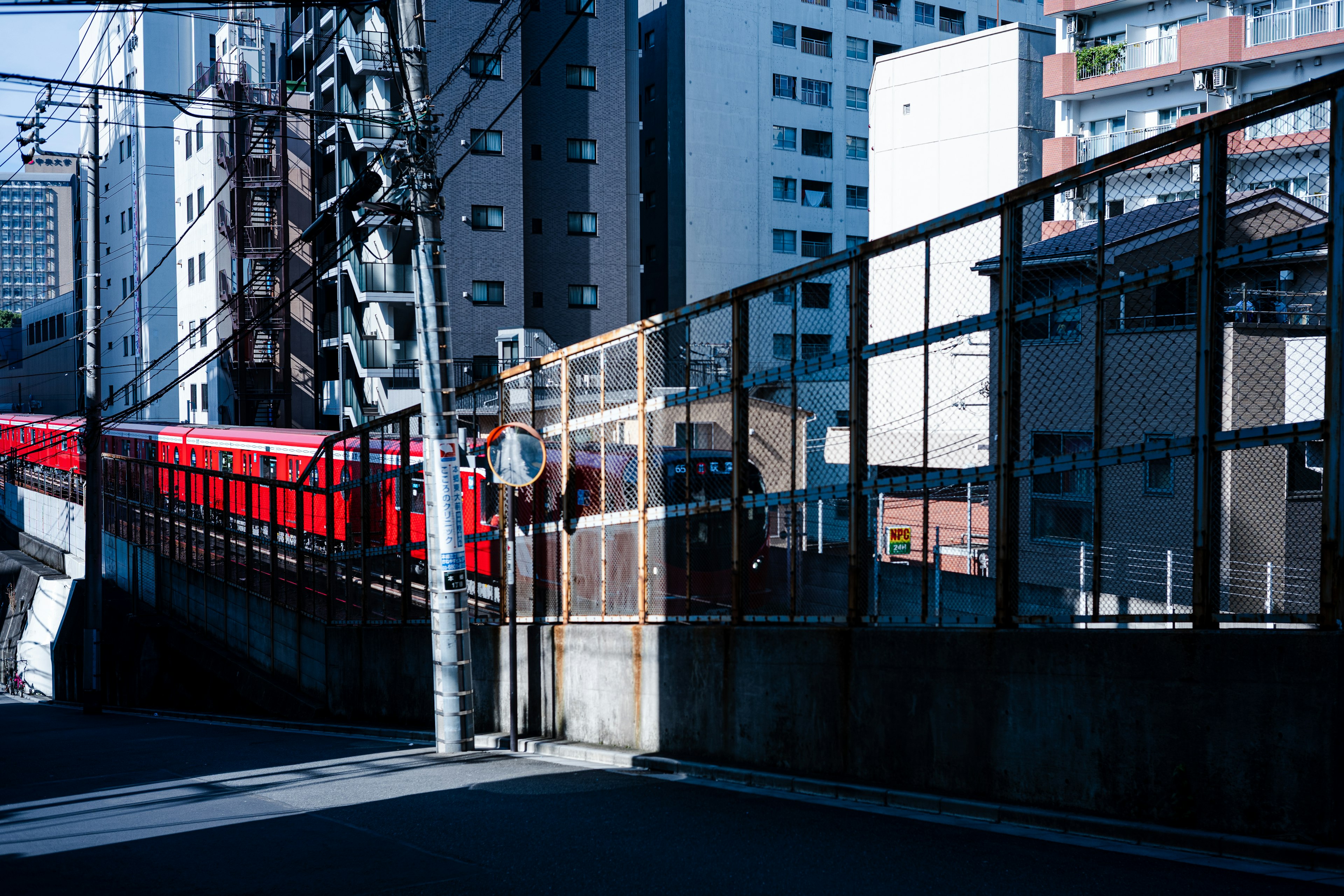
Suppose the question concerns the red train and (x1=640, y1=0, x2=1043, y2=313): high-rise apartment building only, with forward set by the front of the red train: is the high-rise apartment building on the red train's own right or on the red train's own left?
on the red train's own left

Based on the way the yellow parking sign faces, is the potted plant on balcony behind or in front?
behind

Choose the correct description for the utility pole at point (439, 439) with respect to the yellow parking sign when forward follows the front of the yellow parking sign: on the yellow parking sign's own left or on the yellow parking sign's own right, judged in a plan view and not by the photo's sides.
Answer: on the yellow parking sign's own right

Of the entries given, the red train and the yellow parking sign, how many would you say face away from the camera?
0

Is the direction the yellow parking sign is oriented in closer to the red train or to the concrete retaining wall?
the concrete retaining wall

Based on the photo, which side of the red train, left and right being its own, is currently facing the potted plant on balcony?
left

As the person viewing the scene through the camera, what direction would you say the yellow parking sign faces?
facing the viewer

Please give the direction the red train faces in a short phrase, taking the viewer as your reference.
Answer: facing the viewer and to the right of the viewer

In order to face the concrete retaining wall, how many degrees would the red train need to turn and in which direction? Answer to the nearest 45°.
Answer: approximately 45° to its right
